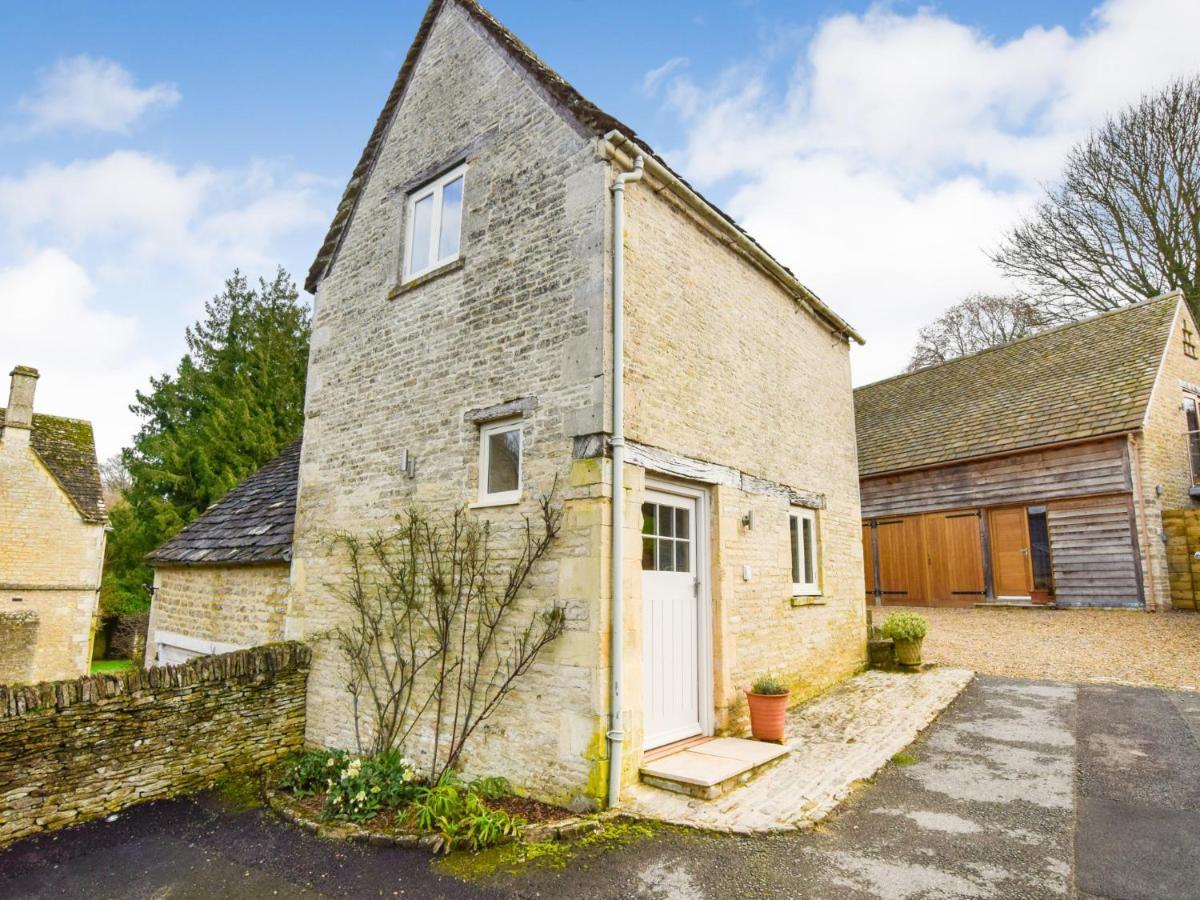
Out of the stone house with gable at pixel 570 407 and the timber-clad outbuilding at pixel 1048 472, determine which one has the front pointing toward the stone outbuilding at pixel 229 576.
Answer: the timber-clad outbuilding at pixel 1048 472

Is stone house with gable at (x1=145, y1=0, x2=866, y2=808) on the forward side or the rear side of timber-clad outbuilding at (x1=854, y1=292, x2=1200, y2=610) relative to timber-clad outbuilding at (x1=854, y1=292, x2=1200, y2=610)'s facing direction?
on the forward side

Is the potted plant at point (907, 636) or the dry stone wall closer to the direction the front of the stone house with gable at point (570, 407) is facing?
the potted plant

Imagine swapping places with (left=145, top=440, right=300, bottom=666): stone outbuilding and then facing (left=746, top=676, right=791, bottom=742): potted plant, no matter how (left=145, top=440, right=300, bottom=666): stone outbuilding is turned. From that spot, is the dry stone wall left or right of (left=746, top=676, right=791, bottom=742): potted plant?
right

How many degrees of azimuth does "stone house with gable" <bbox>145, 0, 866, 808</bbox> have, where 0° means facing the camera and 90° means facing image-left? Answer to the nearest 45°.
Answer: approximately 315°

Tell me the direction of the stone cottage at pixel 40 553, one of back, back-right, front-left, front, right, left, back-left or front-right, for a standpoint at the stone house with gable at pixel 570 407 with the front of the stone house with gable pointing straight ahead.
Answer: back

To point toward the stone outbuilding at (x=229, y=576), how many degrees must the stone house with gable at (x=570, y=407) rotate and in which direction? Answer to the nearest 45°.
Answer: approximately 180°

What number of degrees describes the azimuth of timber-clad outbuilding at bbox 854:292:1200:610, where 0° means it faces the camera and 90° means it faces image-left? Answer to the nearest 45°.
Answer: approximately 45°

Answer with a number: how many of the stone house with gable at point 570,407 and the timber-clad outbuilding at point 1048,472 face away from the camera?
0

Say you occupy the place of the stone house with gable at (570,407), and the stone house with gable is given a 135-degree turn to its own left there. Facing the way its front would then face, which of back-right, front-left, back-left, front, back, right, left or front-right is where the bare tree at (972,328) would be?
front-right
